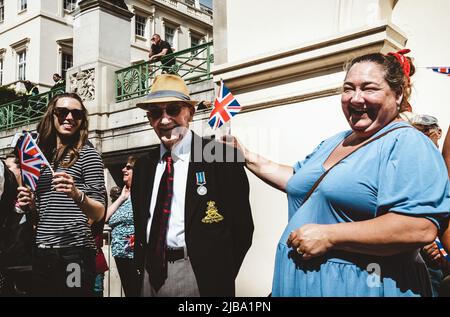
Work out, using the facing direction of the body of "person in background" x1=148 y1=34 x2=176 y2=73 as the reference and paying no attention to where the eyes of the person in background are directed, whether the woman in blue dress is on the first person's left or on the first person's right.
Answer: on the first person's left

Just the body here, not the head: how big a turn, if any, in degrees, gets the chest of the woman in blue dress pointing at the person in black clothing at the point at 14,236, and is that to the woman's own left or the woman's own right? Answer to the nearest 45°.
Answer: approximately 90° to the woman's own right

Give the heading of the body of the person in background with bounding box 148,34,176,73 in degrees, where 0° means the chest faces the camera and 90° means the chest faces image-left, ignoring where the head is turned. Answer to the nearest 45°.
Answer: approximately 45°

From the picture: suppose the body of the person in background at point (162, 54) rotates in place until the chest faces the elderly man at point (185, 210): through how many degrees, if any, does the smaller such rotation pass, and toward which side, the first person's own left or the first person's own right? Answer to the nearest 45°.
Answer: approximately 45° to the first person's own left

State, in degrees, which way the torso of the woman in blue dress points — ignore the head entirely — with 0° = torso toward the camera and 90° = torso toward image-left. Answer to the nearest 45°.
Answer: approximately 45°
